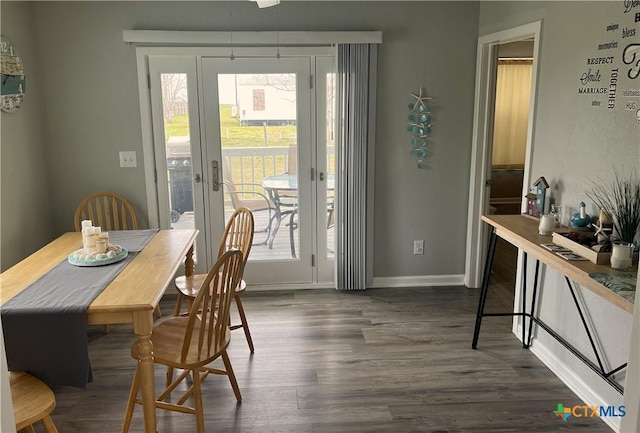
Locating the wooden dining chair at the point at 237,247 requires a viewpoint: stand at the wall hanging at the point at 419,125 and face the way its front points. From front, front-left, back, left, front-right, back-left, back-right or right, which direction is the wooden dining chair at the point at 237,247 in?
front-right

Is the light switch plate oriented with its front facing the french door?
no

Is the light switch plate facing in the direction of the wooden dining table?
yes

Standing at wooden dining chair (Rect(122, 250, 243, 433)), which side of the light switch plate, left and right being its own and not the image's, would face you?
front

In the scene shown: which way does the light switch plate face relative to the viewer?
toward the camera

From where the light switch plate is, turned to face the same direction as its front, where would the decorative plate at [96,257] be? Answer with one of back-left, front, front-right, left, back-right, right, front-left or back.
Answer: front

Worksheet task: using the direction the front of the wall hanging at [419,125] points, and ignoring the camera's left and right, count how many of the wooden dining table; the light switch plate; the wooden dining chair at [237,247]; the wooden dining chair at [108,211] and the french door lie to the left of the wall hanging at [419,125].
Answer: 0

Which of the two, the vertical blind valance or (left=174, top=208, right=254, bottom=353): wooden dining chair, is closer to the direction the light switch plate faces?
the wooden dining chair

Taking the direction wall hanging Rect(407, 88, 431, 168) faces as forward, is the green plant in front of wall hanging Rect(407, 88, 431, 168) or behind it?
in front

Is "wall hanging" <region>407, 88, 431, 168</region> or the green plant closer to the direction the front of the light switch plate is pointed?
the green plant

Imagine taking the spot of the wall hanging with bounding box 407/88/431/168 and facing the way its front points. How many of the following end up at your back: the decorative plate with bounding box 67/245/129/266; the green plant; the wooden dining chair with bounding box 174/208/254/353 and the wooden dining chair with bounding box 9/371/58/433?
0

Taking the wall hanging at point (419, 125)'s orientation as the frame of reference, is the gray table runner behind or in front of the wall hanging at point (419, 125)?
in front

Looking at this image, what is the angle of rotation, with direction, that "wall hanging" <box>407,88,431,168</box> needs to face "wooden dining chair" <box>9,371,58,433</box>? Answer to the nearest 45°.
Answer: approximately 45° to its right

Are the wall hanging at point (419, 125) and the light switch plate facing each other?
no

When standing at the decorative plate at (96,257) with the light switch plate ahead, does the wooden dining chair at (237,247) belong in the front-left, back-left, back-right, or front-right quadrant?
front-right

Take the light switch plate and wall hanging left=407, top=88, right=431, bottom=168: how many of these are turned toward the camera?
2

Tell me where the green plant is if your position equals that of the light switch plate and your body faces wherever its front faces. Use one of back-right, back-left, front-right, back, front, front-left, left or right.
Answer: front-left

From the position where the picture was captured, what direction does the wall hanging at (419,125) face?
facing the viewer

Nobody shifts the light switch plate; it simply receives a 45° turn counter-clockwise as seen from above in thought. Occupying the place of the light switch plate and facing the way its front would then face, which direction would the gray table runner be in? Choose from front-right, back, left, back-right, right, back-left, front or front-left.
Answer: front-right

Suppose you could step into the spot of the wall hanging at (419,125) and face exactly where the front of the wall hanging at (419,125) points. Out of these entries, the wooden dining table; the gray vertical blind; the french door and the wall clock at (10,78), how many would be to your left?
0
